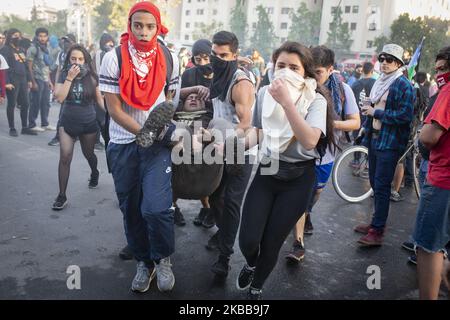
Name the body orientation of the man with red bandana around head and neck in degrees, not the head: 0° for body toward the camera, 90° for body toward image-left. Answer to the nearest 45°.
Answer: approximately 0°

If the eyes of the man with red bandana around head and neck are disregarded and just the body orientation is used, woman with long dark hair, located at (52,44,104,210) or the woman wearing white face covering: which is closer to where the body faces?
the woman wearing white face covering

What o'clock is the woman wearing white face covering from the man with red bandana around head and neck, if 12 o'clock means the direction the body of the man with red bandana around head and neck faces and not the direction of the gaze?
The woman wearing white face covering is roughly at 10 o'clock from the man with red bandana around head and neck.

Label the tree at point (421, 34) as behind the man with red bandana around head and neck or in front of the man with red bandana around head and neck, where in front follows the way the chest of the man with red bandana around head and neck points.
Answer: behind

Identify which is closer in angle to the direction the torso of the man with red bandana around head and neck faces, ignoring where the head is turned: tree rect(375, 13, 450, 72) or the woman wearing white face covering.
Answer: the woman wearing white face covering
